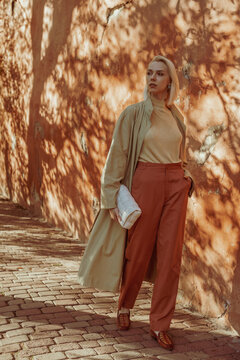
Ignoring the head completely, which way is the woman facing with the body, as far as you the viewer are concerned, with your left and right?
facing the viewer and to the right of the viewer
